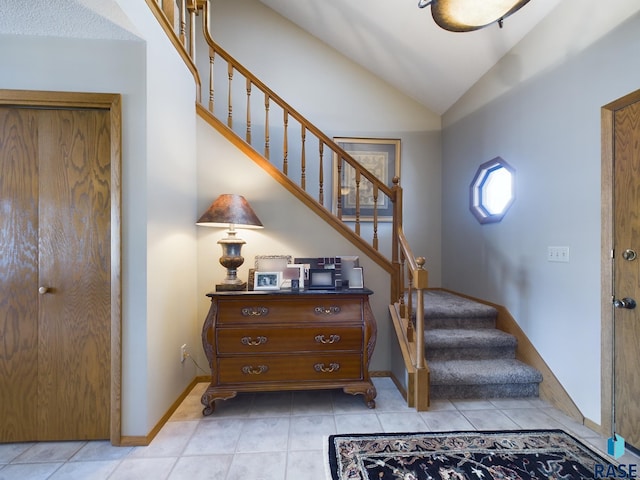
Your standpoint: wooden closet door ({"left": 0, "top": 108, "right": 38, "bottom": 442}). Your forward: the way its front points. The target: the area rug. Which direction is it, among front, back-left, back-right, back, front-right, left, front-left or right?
front-left

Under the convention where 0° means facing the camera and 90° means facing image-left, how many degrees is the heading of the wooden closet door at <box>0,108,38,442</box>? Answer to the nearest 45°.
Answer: approximately 0°

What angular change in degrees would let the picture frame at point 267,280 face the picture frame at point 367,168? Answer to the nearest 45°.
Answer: approximately 135° to its left

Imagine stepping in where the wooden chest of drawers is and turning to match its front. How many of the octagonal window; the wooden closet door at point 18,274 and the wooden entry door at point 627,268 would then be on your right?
1

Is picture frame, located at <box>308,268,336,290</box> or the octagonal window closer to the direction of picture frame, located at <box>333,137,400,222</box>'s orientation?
the picture frame

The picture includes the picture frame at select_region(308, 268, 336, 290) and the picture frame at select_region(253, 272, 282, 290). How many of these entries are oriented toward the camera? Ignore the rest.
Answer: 2

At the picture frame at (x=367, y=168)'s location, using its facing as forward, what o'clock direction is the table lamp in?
The table lamp is roughly at 1 o'clock from the picture frame.

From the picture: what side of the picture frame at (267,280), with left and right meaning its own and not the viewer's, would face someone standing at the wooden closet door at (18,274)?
right

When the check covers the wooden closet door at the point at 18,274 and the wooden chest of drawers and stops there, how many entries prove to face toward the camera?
2
